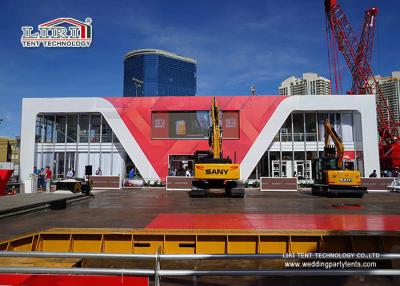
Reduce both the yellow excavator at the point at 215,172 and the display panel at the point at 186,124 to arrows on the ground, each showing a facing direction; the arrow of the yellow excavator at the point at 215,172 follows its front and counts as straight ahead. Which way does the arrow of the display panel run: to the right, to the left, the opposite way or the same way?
the opposite way

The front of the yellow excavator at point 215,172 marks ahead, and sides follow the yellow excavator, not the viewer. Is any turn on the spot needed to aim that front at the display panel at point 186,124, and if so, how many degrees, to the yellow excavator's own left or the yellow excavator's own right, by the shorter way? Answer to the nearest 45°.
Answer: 0° — it already faces it

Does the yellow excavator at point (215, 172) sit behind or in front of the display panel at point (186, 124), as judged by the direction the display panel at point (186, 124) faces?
in front

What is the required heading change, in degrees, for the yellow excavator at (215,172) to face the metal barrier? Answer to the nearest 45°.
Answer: approximately 180°

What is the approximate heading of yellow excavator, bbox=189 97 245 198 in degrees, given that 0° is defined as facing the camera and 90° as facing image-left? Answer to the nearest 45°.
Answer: approximately 180°

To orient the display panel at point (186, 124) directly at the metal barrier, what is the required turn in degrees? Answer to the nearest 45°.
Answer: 0° — it already faces it

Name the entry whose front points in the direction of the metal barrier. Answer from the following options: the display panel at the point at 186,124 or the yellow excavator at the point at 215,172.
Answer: the display panel

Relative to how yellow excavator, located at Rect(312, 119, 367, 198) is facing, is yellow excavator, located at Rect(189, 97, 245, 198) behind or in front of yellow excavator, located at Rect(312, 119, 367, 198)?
in front
